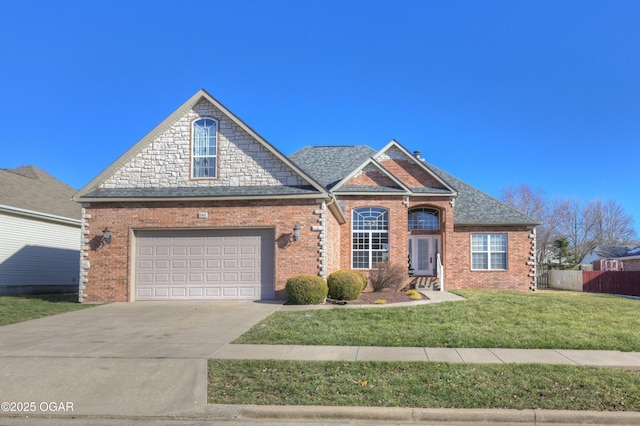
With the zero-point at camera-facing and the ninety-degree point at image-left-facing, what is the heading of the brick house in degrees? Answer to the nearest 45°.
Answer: approximately 0°

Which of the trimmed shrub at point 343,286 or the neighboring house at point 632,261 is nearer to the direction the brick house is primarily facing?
the trimmed shrub

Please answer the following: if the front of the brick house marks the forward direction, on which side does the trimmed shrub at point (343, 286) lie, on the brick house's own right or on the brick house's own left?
on the brick house's own left

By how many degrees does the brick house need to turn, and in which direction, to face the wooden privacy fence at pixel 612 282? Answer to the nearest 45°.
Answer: approximately 135° to its left

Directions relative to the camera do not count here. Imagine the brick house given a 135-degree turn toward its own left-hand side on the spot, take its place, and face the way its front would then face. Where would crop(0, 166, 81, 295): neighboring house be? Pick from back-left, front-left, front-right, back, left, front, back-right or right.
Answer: left

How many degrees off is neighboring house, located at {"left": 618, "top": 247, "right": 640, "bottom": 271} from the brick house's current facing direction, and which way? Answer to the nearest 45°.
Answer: approximately 135° to its left
